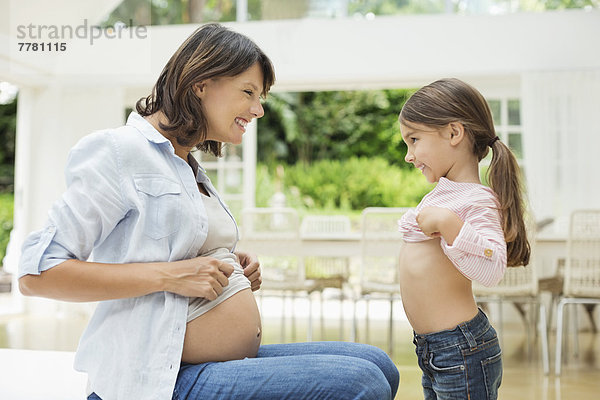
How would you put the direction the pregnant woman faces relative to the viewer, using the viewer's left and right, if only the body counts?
facing to the right of the viewer

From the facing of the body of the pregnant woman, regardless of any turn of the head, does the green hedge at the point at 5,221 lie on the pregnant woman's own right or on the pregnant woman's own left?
on the pregnant woman's own left

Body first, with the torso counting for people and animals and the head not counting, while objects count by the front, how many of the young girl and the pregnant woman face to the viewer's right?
1

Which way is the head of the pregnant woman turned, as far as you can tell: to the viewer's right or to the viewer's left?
to the viewer's right

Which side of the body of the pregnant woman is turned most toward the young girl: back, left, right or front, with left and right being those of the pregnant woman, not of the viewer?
front

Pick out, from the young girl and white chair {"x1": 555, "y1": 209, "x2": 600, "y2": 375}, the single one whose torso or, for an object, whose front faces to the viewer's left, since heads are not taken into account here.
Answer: the young girl

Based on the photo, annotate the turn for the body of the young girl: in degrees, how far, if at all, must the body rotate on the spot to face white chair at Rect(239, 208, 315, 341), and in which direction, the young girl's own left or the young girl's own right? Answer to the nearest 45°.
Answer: approximately 45° to the young girl's own right

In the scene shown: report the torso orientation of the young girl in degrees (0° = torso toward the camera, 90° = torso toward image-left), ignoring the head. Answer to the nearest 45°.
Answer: approximately 90°

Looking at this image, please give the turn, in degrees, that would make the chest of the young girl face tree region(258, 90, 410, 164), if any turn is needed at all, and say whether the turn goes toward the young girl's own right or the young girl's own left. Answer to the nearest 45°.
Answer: approximately 90° to the young girl's own right

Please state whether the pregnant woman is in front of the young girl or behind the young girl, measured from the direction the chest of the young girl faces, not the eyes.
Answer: in front

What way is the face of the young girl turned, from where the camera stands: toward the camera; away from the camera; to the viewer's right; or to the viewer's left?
to the viewer's left
